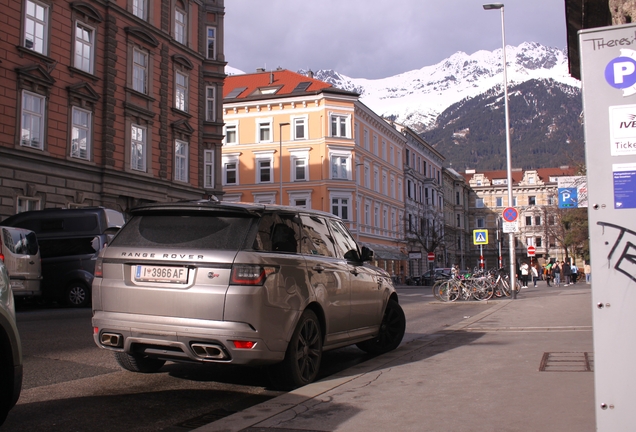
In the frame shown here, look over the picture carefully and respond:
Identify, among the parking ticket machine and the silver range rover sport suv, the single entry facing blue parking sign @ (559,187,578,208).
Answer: the silver range rover sport suv

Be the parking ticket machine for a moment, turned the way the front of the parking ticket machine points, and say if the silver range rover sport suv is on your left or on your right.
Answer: on your right

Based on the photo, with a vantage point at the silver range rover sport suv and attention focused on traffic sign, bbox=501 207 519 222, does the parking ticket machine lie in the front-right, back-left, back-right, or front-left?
back-right

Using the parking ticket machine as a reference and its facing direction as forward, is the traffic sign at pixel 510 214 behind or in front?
behind

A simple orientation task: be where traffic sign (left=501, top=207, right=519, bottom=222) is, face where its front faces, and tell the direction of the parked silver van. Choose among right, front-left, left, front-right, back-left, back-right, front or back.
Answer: front-right

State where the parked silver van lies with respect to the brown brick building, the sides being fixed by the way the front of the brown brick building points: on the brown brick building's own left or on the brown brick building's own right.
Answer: on the brown brick building's own right

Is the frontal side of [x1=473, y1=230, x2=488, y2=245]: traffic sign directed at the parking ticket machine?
yes

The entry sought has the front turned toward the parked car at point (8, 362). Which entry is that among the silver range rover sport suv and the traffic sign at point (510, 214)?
the traffic sign

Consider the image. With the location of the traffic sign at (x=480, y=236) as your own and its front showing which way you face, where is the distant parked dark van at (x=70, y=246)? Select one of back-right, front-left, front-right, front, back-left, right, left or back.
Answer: front-right

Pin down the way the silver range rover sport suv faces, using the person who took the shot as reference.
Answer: facing away from the viewer and to the right of the viewer

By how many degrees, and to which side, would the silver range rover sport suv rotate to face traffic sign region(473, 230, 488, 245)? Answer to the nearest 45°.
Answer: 0° — it already faces it

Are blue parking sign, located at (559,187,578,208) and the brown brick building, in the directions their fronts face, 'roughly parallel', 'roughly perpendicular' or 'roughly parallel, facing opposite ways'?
roughly perpendicular

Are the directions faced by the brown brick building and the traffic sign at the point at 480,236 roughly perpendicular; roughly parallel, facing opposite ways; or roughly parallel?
roughly perpendicular

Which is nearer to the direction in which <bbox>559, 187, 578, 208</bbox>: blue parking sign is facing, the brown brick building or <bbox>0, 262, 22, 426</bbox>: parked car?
the parked car

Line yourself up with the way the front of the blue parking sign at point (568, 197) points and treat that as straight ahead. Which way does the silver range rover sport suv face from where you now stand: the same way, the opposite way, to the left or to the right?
the opposite way

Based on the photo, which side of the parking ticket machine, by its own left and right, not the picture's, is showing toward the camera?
front

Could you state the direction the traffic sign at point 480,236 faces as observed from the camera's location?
facing the viewer

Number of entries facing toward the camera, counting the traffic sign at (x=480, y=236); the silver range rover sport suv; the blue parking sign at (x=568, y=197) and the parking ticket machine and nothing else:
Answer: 3
